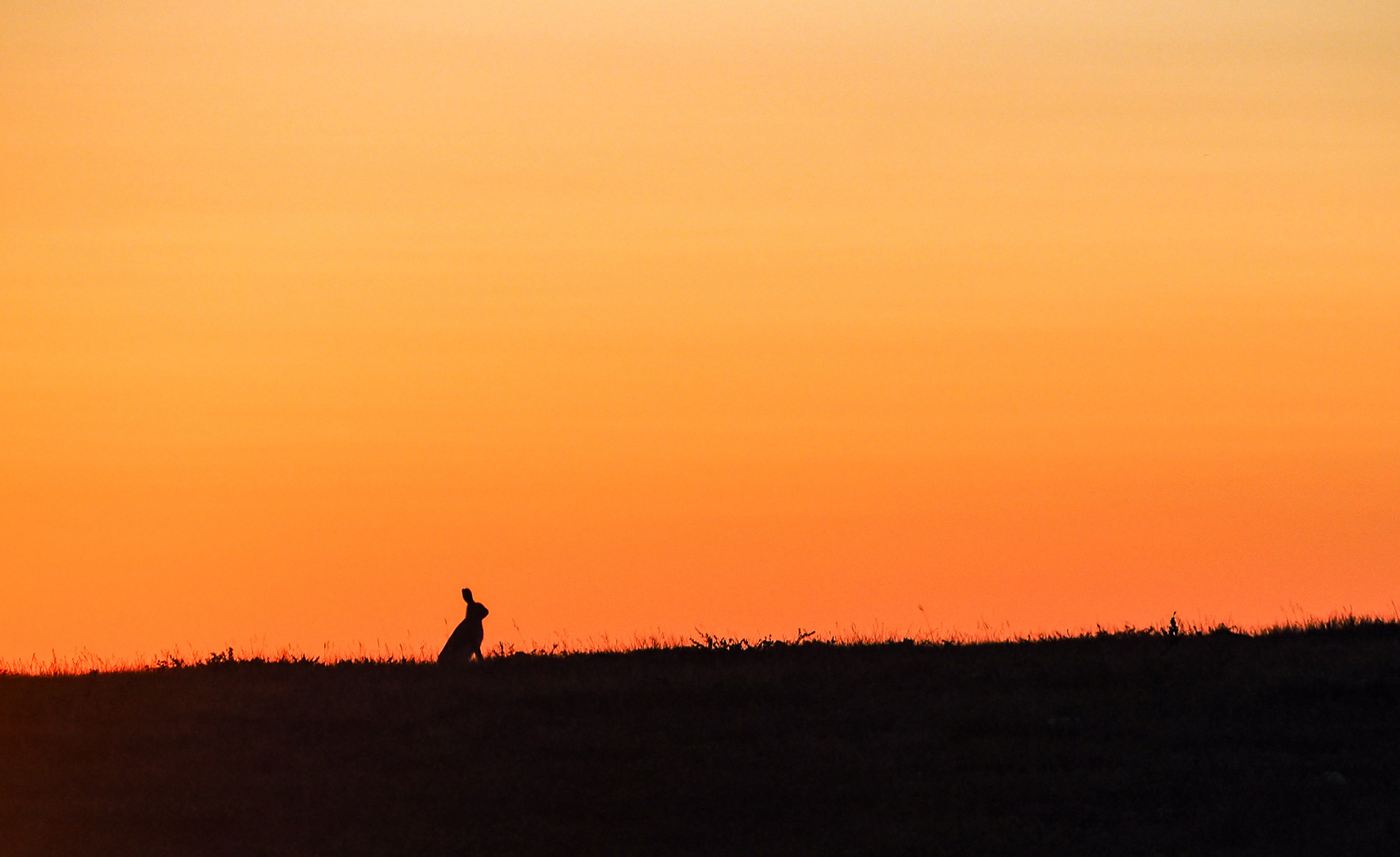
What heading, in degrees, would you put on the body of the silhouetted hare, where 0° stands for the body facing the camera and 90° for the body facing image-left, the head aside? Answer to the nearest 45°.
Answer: approximately 270°
